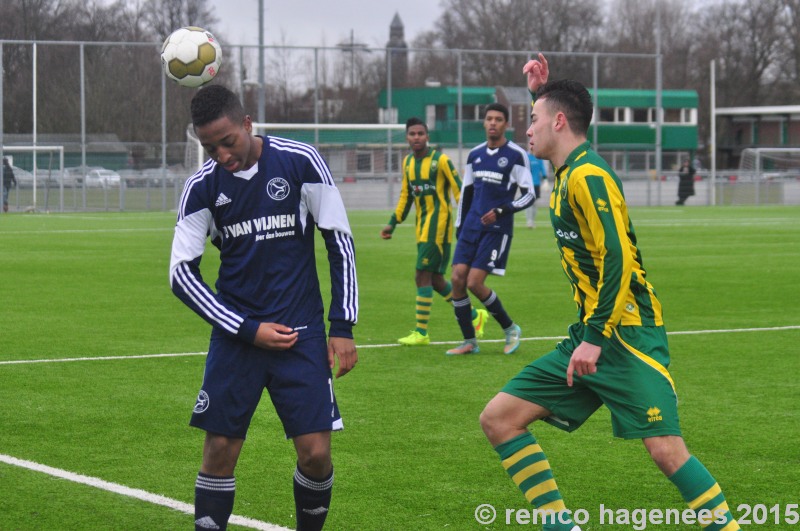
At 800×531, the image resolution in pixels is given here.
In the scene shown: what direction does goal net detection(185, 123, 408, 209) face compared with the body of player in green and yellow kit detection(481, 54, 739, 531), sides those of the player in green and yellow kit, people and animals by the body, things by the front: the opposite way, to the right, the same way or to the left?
to the left

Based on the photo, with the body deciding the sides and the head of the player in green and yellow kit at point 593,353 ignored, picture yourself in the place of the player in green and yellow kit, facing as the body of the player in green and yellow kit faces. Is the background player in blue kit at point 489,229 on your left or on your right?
on your right

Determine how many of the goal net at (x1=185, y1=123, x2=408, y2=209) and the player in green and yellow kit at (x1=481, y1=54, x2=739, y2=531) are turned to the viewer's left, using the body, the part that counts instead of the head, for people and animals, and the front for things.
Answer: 1

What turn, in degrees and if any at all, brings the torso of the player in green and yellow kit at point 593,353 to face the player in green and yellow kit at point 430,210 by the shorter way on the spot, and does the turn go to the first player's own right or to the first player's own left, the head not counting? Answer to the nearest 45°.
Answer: approximately 90° to the first player's own right

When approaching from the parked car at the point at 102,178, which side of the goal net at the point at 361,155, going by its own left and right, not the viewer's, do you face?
right

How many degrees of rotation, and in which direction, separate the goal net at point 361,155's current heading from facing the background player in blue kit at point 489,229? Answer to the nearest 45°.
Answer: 0° — it already faces them

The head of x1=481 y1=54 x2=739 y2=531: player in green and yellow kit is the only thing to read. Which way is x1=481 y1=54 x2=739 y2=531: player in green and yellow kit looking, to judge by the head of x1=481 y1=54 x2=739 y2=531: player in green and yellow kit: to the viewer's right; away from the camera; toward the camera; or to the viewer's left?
to the viewer's left

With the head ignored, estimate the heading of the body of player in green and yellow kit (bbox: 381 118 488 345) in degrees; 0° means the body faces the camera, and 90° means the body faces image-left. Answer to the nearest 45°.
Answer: approximately 45°

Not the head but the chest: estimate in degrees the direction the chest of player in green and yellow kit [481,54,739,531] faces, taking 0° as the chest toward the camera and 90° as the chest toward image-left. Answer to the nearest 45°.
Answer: approximately 90°

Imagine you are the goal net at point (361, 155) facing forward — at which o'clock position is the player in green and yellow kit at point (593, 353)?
The player in green and yellow kit is roughly at 12 o'clock from the goal net.

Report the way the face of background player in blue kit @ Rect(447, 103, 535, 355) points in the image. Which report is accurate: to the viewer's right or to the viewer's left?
to the viewer's left
